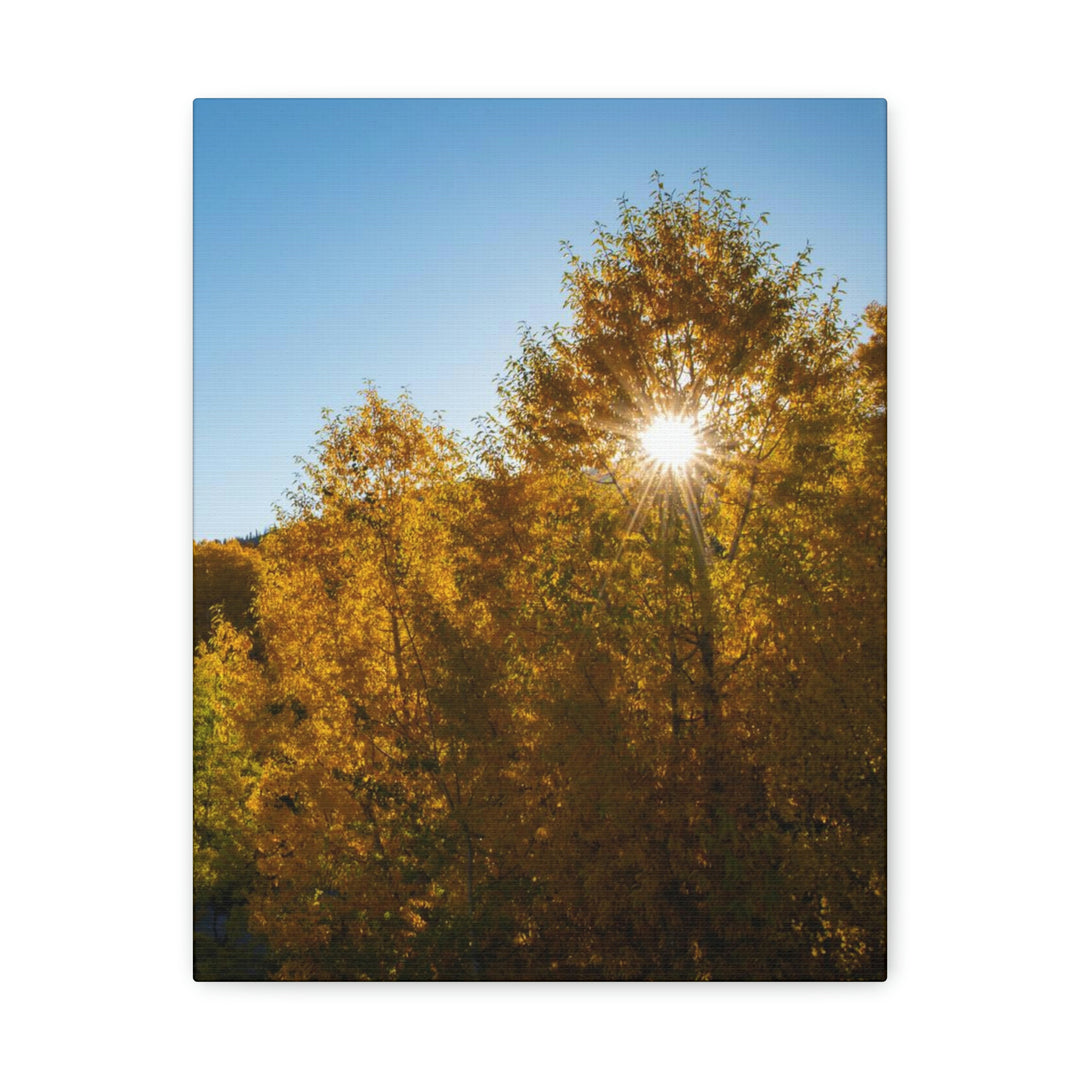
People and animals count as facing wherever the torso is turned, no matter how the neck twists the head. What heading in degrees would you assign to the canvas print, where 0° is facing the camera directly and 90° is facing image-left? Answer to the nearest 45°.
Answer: approximately 0°
